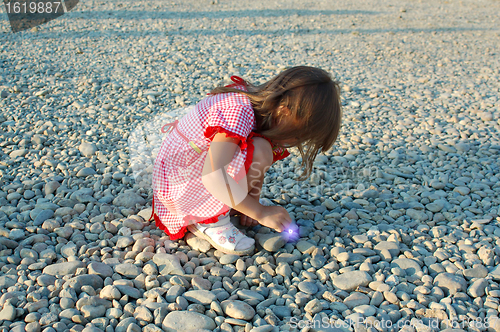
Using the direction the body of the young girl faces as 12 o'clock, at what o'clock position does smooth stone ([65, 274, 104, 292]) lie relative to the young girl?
The smooth stone is roughly at 5 o'clock from the young girl.

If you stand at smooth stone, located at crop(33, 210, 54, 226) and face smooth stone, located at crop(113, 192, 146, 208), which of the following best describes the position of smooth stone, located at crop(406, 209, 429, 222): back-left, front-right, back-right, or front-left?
front-right

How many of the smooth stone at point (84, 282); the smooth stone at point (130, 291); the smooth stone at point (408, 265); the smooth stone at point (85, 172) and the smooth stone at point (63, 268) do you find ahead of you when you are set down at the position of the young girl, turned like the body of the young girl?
1

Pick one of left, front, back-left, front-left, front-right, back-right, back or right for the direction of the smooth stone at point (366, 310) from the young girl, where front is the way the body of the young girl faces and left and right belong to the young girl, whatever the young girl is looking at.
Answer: front-right

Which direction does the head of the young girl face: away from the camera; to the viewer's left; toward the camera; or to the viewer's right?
to the viewer's right

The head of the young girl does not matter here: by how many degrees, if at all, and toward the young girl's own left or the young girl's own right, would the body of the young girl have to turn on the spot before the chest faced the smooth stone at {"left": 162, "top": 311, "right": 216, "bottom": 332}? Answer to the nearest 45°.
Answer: approximately 90° to the young girl's own right

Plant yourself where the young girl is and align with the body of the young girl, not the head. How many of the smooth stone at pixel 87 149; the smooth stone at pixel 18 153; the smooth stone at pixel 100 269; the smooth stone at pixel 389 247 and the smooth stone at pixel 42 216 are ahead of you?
1

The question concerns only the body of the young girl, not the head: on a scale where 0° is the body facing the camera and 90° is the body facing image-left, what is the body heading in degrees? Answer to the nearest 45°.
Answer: approximately 270°

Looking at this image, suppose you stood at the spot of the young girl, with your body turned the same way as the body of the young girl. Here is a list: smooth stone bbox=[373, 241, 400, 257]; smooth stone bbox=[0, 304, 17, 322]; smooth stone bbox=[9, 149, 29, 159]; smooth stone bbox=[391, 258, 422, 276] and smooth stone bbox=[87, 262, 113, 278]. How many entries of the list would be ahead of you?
2

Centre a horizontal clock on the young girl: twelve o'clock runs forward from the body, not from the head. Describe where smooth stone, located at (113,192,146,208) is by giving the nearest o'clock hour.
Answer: The smooth stone is roughly at 7 o'clock from the young girl.

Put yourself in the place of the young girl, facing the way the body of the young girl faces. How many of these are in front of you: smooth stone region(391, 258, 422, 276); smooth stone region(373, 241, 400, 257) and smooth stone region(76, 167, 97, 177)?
2

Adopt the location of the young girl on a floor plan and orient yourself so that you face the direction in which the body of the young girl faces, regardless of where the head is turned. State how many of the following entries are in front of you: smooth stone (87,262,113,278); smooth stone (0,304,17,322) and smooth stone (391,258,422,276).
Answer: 1

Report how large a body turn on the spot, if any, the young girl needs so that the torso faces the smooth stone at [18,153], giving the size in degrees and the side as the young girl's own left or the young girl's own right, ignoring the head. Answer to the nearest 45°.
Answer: approximately 135° to the young girl's own left
